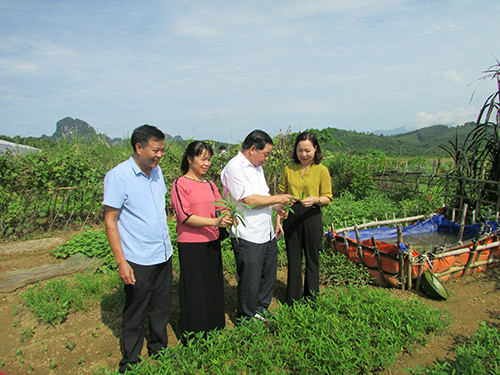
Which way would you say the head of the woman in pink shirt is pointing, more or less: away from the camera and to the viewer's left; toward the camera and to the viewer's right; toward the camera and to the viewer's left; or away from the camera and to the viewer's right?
toward the camera and to the viewer's right

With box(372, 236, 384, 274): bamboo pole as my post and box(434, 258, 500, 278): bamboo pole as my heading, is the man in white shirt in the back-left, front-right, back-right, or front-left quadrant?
back-right

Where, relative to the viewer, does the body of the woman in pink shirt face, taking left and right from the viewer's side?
facing the viewer and to the right of the viewer

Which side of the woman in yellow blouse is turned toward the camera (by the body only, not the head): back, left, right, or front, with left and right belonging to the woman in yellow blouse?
front

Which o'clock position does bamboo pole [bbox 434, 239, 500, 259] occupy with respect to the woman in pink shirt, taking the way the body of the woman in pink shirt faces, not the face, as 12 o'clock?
The bamboo pole is roughly at 10 o'clock from the woman in pink shirt.

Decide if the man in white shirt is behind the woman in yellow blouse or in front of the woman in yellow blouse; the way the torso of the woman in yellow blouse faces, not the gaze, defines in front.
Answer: in front

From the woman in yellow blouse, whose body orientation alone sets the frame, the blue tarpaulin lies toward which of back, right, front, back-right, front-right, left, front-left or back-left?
back-left

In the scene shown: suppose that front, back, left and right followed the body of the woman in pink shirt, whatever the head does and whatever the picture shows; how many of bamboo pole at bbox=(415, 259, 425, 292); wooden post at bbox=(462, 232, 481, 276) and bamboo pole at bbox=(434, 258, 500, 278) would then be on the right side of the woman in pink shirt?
0

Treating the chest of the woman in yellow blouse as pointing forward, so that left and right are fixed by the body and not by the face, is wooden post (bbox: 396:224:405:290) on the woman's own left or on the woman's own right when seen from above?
on the woman's own left

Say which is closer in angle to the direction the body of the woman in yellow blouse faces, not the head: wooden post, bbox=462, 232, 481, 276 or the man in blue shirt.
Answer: the man in blue shirt

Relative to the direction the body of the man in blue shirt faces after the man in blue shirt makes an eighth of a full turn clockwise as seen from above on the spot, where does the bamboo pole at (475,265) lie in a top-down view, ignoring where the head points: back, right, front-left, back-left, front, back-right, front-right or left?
left

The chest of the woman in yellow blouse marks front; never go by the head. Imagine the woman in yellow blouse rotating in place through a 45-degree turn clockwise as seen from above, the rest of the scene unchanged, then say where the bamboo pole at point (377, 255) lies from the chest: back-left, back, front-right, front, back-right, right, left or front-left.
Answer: back

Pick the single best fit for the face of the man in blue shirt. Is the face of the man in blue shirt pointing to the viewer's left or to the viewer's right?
to the viewer's right
